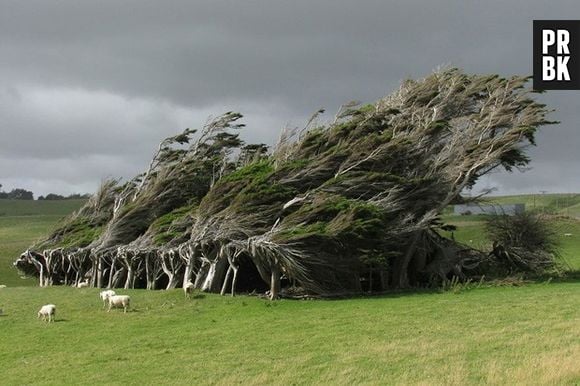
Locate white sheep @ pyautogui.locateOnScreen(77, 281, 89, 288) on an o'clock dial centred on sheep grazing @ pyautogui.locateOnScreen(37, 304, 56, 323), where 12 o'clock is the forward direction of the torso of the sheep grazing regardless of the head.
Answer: The white sheep is roughly at 3 o'clock from the sheep grazing.

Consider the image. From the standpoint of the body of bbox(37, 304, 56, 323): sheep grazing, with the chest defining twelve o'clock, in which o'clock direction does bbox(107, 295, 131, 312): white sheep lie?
The white sheep is roughly at 5 o'clock from the sheep grazing.

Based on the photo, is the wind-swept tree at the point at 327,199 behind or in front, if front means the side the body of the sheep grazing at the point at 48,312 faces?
behind

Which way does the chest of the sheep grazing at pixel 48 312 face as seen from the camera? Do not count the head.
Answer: to the viewer's left

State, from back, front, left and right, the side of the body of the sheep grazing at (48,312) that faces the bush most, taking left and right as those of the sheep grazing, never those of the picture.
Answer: back
